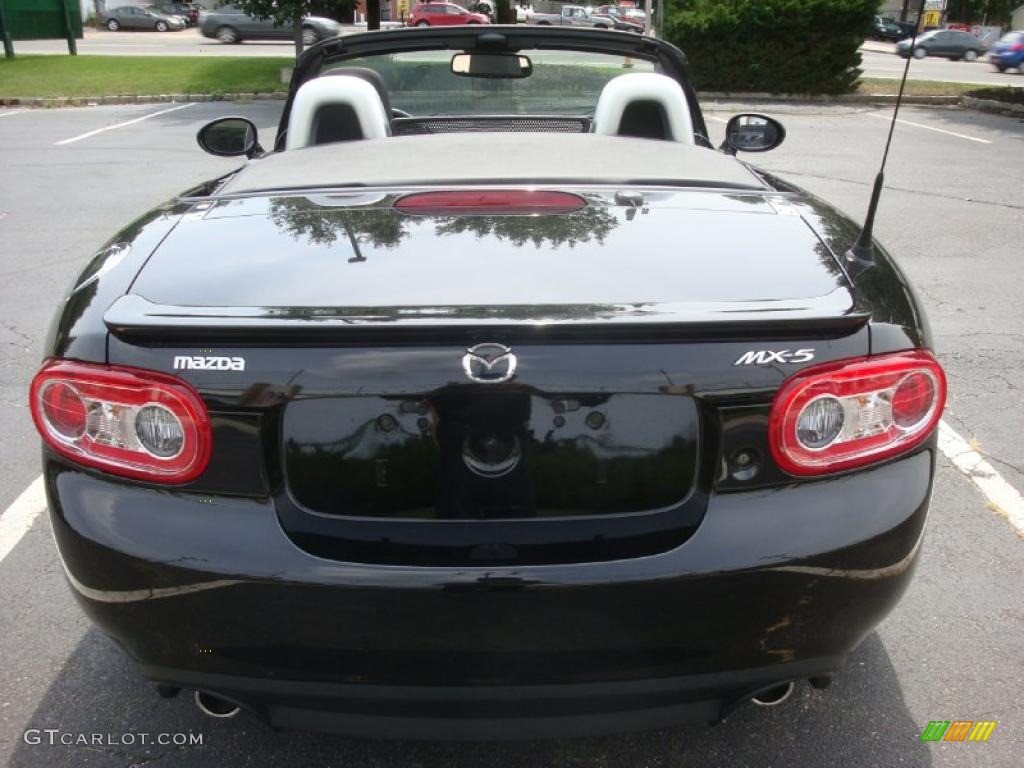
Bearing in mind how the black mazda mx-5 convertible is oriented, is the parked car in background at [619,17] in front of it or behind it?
in front

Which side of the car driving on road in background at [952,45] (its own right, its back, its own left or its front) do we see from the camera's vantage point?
left

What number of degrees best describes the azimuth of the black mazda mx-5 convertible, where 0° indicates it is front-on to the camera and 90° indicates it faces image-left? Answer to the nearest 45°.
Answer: approximately 180°

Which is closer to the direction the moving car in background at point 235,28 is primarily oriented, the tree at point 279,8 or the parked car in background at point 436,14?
the parked car in background

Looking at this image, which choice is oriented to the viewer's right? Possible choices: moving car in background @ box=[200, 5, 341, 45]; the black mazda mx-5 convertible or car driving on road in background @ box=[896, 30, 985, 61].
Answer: moving car in background @ box=[200, 5, 341, 45]

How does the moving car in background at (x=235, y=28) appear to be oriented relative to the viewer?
to the viewer's right

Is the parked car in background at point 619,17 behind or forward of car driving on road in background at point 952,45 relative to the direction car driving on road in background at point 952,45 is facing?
forward

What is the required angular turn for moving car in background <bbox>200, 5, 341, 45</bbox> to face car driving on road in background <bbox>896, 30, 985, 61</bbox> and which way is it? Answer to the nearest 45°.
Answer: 0° — it already faces it
